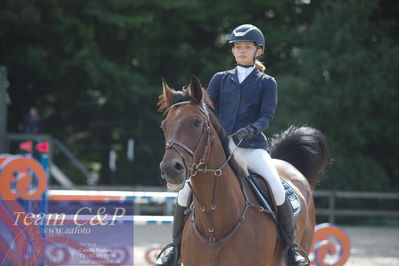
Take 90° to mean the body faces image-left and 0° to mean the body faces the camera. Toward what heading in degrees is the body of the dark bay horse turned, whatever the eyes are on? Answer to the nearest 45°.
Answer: approximately 45°

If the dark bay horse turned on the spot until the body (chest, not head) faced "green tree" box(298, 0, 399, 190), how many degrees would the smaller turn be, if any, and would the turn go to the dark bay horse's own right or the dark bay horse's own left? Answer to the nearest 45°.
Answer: approximately 135° to the dark bay horse's own right
